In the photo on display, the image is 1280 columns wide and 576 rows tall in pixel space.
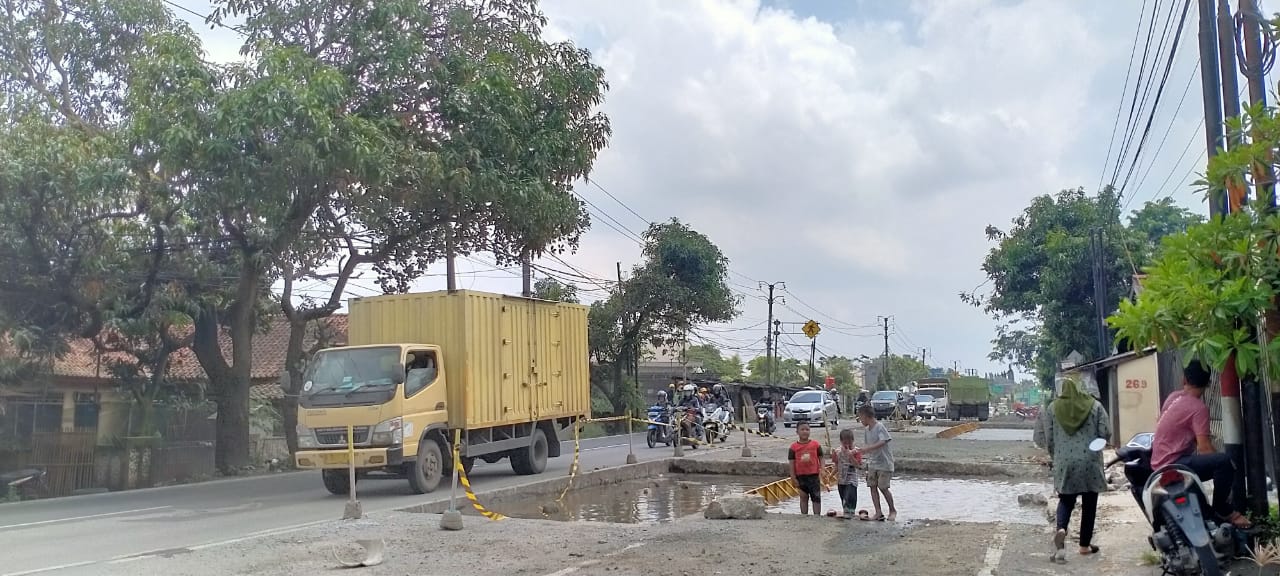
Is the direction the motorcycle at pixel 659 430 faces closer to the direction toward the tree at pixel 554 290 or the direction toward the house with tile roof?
the house with tile roof

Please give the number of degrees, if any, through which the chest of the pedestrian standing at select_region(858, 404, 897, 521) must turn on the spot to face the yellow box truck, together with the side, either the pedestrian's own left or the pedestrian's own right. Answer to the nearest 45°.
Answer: approximately 90° to the pedestrian's own right

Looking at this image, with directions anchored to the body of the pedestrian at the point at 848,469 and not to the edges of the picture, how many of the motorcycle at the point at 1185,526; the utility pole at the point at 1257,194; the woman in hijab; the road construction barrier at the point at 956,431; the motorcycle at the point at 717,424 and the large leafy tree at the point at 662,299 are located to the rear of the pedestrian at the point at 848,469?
3

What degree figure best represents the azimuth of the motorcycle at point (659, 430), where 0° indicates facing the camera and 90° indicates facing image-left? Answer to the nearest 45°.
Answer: approximately 45°

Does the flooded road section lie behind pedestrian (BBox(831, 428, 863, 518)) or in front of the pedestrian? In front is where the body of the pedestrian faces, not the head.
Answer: behind

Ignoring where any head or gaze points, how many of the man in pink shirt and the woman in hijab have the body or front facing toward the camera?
0

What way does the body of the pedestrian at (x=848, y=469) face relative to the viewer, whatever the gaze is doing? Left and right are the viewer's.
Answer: facing the viewer

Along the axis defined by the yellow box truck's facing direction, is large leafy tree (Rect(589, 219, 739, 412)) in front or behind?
behind

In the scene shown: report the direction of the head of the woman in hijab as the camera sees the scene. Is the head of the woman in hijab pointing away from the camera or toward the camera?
away from the camera
